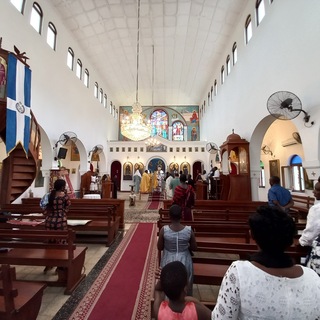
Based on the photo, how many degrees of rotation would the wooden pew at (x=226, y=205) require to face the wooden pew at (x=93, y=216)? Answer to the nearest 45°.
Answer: approximately 135° to its left

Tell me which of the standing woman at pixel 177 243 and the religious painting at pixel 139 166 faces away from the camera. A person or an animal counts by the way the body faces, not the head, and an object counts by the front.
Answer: the standing woman

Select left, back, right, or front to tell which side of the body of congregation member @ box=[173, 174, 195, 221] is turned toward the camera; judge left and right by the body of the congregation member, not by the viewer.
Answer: back

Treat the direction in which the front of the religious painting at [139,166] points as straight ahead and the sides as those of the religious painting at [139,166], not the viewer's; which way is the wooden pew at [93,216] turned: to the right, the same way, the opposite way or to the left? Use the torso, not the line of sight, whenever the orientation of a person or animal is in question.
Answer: the opposite way

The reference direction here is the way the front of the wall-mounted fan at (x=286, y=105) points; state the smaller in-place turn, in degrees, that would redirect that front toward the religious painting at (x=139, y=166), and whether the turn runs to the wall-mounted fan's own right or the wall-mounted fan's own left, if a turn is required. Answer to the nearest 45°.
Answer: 0° — it already faces it

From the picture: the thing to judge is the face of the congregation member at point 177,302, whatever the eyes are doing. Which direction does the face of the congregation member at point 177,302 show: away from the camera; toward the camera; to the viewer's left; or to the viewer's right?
away from the camera

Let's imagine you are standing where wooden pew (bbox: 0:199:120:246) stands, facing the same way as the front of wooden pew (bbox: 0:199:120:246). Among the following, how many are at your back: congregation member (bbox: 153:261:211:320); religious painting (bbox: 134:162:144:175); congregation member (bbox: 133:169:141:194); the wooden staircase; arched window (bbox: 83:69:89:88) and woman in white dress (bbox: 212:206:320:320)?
2

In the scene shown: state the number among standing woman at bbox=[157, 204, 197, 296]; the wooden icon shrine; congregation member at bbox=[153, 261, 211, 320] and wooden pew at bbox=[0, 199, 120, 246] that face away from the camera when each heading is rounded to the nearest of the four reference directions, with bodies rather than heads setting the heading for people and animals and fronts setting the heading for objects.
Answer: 3

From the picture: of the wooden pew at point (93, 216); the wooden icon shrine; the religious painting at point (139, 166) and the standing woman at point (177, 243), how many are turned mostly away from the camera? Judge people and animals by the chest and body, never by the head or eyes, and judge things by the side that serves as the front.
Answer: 2

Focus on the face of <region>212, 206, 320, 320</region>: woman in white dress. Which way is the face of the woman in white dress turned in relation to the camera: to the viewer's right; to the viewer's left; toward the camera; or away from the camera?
away from the camera

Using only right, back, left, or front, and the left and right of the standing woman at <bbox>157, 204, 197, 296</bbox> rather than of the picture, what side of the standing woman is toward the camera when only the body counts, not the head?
back

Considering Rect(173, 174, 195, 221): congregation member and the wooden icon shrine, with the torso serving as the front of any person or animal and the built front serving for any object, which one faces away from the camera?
the congregation member

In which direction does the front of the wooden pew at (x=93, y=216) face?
away from the camera

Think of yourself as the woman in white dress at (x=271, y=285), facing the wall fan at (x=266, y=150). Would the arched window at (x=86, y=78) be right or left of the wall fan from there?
left

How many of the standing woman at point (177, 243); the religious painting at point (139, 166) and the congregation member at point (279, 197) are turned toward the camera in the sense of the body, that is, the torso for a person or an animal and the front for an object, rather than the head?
1

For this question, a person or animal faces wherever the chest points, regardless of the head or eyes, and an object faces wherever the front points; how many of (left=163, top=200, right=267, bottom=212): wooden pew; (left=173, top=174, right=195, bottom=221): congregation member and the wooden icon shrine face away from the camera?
2

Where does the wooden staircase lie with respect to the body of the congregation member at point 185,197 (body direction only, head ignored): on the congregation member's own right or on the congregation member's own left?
on the congregation member's own left
